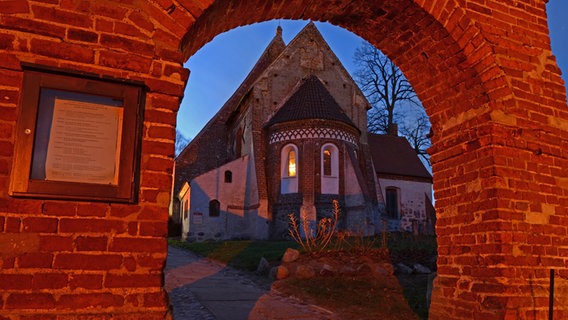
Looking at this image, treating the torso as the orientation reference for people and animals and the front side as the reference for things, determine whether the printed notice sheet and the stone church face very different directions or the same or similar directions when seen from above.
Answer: very different directions

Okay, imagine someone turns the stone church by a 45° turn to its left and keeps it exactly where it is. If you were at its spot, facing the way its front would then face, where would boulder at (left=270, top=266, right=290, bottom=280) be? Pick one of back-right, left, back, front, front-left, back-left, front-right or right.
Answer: back-left

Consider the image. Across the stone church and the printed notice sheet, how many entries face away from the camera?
1

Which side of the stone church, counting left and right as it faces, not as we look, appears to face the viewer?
back

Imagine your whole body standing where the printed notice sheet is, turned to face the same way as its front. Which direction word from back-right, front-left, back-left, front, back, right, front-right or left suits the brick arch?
left

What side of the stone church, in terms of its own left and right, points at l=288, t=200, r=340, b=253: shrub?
back

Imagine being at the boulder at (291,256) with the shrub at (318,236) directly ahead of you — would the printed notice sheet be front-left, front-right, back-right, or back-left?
back-right

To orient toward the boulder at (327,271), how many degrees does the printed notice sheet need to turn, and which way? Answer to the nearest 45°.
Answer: approximately 135° to its left

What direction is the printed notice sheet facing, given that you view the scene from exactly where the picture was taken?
facing the viewer

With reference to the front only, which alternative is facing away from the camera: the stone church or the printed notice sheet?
the stone church
